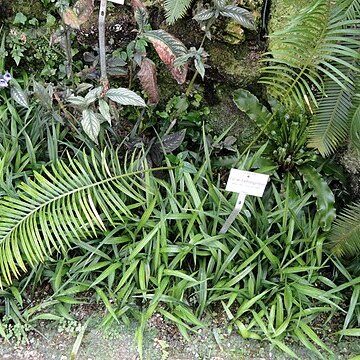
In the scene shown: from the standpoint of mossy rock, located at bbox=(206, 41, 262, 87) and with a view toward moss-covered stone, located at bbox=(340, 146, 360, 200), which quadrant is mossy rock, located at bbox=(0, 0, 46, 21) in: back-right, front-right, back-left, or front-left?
back-right

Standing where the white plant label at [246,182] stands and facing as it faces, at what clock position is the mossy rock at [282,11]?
The mossy rock is roughly at 6 o'clock from the white plant label.

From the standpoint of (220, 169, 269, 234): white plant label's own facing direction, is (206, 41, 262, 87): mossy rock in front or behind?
behind

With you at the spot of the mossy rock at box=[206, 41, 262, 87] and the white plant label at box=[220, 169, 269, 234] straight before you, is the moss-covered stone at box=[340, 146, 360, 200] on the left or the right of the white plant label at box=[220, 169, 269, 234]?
left

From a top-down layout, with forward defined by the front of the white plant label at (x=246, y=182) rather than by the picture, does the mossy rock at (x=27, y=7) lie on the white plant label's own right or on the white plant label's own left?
on the white plant label's own right

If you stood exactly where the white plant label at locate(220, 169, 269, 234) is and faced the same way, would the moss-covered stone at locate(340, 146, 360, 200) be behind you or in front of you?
behind

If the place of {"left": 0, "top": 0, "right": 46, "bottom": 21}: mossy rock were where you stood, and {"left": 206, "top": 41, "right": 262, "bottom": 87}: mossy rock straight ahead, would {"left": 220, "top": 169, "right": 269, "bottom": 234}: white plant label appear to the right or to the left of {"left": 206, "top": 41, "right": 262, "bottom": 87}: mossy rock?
right

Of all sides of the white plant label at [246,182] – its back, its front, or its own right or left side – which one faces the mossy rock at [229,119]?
back

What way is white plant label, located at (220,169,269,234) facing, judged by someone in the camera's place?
facing the viewer
